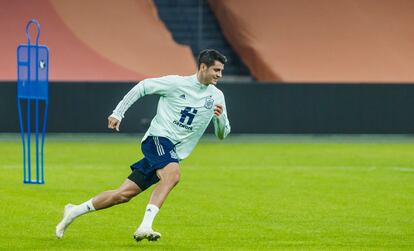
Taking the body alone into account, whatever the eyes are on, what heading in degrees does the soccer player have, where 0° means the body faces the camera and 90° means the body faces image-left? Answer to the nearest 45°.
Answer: approximately 315°
